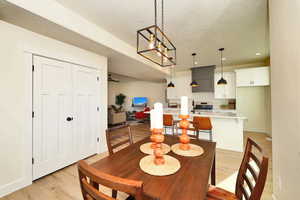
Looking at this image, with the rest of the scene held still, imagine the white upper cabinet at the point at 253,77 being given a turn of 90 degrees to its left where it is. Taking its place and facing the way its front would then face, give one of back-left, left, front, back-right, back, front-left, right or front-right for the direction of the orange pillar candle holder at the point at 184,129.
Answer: right

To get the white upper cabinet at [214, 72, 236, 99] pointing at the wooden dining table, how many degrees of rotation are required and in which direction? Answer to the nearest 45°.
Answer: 0° — it already faces it

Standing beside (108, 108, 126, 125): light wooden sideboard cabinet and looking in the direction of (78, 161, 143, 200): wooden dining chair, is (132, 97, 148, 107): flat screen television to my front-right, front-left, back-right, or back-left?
back-left

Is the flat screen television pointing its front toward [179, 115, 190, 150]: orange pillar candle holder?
yes

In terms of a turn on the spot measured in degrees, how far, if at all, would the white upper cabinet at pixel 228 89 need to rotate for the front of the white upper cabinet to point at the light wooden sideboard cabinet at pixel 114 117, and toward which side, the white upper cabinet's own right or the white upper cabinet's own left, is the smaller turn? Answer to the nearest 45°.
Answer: approximately 90° to the white upper cabinet's own right

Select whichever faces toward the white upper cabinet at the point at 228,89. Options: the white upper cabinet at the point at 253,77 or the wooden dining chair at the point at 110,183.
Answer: the wooden dining chair

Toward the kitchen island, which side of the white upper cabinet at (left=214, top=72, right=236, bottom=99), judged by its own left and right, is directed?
front

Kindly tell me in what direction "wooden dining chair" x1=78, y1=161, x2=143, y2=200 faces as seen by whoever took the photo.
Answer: facing away from the viewer and to the right of the viewer

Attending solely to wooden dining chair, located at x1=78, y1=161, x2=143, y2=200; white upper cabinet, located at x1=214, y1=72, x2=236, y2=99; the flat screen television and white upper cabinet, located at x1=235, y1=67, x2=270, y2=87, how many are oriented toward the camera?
3

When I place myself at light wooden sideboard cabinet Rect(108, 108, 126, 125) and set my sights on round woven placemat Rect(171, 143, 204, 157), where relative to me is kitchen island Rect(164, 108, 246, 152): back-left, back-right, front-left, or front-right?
front-left

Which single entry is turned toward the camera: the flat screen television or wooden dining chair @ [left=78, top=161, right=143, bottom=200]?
the flat screen television

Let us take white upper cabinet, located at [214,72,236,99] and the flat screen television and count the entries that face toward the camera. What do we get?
2

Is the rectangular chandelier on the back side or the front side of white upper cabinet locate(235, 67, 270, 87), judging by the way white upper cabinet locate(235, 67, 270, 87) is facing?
on the front side

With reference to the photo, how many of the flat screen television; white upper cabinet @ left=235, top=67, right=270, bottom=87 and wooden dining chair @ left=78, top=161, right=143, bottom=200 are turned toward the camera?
2

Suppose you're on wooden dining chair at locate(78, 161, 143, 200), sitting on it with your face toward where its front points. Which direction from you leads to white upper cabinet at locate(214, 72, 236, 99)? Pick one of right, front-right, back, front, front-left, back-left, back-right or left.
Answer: front

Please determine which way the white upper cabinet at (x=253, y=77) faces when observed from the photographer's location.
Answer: facing the viewer

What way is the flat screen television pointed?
toward the camera
